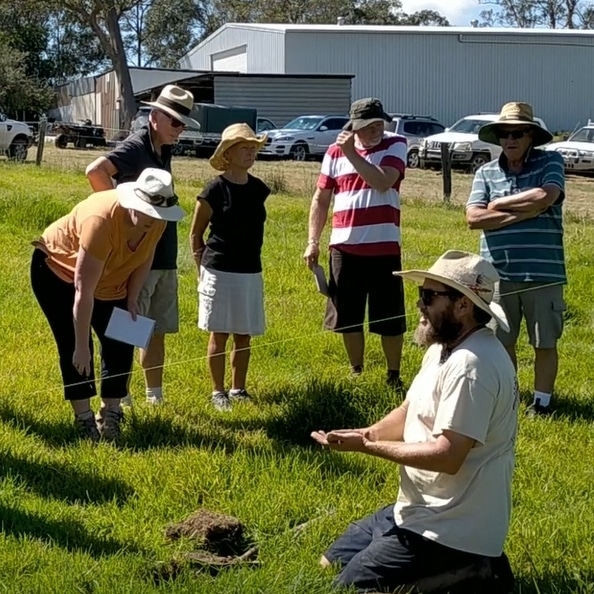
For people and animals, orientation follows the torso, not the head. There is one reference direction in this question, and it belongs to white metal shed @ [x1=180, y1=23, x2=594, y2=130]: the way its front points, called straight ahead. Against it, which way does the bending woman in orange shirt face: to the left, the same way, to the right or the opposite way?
to the left

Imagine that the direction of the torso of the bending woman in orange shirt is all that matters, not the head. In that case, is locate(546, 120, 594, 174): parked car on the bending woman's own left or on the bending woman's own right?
on the bending woman's own left

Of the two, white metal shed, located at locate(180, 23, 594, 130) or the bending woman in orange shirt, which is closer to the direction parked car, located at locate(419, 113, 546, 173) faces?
the bending woman in orange shirt

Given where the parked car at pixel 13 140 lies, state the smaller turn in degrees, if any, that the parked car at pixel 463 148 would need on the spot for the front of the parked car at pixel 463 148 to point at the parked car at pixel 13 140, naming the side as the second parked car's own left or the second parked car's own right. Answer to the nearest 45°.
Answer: approximately 45° to the second parked car's own right

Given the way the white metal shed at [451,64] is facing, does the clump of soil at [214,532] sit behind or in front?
in front

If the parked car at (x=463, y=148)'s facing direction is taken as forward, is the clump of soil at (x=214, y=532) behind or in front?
in front

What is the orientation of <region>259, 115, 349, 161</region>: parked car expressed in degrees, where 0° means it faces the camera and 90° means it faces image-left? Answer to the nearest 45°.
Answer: approximately 45°

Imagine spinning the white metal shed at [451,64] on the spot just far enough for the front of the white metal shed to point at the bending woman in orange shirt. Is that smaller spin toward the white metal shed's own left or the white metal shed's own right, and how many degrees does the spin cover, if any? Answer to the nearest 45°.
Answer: approximately 45° to the white metal shed's own left

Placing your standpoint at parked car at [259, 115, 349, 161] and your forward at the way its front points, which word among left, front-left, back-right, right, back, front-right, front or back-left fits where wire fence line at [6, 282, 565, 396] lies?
front-left

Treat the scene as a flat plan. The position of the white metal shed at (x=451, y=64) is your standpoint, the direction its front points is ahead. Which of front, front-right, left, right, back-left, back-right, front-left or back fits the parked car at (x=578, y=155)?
front-left

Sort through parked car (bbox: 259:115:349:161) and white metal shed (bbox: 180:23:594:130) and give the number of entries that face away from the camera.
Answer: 0

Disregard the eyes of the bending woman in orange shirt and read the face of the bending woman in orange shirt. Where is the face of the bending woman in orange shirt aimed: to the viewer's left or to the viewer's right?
to the viewer's right

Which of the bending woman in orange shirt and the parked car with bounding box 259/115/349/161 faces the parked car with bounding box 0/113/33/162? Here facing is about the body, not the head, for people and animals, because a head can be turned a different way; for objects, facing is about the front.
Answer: the parked car with bounding box 259/115/349/161

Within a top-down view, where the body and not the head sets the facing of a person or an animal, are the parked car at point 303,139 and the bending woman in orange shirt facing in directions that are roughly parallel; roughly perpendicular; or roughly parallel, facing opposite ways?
roughly perpendicular

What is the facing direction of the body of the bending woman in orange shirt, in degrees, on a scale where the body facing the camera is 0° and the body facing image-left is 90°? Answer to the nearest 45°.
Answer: approximately 315°

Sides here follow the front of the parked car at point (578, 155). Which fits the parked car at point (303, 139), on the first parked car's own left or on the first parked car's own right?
on the first parked car's own right
